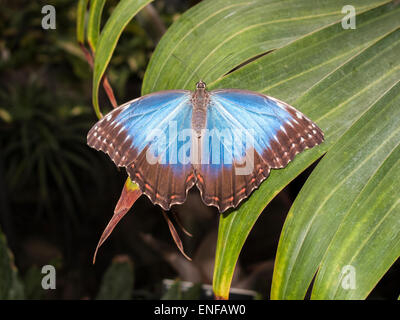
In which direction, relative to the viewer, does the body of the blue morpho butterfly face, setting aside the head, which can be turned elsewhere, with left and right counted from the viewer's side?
facing away from the viewer
